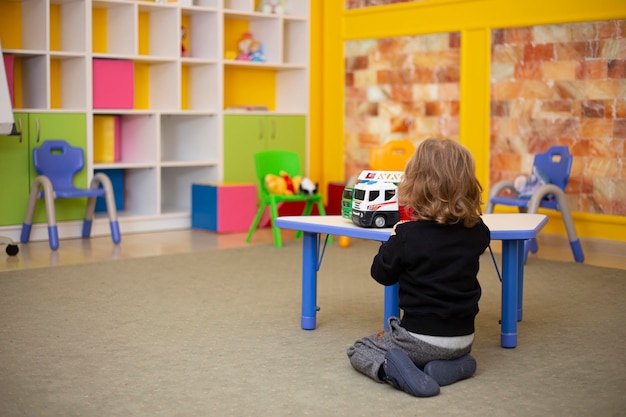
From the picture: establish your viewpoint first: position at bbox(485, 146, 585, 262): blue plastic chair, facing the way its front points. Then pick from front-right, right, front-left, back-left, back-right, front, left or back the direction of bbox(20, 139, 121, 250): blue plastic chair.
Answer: front-right

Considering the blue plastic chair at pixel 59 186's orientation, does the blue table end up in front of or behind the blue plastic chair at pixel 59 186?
in front

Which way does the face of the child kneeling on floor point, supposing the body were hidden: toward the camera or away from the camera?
away from the camera

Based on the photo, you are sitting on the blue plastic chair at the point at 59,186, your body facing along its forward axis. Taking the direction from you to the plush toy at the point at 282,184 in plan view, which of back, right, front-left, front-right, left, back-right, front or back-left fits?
front-left

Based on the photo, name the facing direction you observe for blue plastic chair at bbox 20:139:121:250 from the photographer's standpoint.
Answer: facing the viewer and to the right of the viewer

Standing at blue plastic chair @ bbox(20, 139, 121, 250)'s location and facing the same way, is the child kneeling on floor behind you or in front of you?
in front

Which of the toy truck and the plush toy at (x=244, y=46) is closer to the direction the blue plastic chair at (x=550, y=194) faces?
the toy truck

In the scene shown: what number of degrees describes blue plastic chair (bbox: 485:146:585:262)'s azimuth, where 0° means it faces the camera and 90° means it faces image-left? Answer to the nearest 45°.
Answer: approximately 45°

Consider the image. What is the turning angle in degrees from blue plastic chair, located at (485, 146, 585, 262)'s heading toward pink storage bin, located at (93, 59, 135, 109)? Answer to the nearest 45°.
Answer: approximately 45° to its right

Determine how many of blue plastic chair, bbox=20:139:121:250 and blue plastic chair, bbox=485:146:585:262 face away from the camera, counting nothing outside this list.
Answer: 0

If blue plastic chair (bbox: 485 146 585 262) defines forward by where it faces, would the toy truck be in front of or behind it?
in front

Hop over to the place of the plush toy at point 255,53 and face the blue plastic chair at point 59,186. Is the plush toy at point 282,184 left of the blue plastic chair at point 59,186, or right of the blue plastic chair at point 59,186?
left
